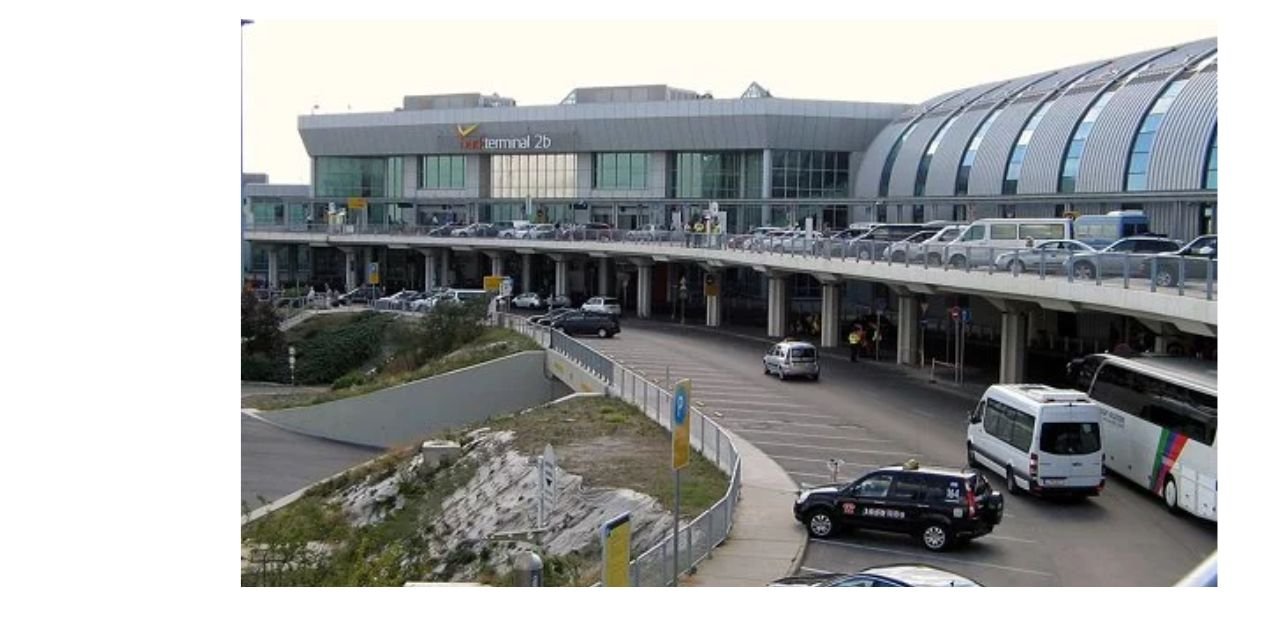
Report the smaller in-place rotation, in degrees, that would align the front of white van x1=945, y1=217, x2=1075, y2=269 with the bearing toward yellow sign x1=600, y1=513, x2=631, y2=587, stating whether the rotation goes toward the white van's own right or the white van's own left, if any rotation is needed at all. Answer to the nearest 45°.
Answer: approximately 90° to the white van's own left

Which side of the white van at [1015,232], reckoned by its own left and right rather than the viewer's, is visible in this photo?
left

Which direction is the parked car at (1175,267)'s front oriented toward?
to the viewer's left

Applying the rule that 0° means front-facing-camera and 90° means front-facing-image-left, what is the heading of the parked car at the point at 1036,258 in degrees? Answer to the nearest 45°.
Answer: approximately 90°

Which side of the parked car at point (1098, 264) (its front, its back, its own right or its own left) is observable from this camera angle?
left

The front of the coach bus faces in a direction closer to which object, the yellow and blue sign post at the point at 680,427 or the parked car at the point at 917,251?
the parked car
